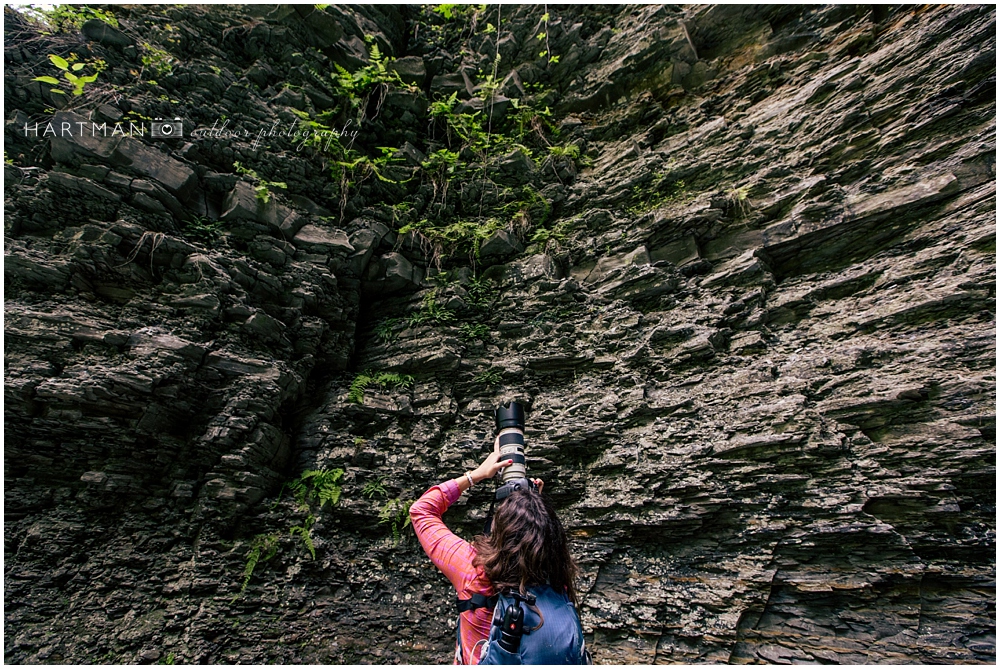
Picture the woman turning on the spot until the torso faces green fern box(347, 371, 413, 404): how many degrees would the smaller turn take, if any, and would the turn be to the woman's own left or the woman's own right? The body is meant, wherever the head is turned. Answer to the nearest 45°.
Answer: approximately 45° to the woman's own left

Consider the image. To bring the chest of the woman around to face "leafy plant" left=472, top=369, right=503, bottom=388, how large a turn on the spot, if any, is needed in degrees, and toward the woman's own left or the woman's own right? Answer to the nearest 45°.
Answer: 0° — they already face it

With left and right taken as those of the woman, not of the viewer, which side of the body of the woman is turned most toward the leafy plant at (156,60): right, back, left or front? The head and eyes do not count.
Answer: left

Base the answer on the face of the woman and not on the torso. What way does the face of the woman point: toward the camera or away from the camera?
away from the camera

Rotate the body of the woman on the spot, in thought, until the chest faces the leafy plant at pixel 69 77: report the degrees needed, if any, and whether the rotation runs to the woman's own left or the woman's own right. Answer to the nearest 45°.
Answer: approximately 90° to the woman's own left

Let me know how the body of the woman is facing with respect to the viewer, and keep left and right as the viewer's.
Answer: facing away from the viewer

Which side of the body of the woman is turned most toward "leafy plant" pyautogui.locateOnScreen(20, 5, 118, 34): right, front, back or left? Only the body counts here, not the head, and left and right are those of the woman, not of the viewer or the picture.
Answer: left

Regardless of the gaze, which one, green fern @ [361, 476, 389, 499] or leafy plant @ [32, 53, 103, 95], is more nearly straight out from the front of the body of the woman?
the green fern
